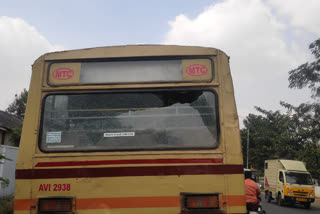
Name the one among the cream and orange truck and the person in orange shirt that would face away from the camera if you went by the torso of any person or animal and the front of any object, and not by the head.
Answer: the person in orange shirt

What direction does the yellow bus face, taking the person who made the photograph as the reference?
facing away from the viewer

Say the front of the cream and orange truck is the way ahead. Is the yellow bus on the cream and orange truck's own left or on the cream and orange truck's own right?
on the cream and orange truck's own right

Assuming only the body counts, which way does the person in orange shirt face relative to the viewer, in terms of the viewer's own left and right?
facing away from the viewer

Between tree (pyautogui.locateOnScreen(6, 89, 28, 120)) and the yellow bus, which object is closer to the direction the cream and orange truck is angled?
the yellow bus

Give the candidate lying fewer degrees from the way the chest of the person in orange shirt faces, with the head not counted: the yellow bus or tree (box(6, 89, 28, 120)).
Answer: the tree

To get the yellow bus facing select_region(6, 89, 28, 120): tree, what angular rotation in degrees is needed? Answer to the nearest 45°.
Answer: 0° — it already faces it

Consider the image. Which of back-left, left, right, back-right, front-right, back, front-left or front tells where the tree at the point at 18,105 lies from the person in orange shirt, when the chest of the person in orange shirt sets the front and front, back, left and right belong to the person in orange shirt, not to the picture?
front-left

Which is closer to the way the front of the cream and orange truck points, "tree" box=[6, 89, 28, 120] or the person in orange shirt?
the person in orange shirt

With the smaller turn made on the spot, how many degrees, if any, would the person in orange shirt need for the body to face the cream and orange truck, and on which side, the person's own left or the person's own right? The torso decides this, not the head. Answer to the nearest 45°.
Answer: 0° — they already face it

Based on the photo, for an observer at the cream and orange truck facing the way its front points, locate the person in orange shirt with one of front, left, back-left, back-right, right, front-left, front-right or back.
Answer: front-right

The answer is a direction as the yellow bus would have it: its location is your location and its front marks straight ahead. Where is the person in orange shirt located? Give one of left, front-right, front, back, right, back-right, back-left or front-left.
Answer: front-right

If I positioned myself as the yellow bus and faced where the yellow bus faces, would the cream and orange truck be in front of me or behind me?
in front
